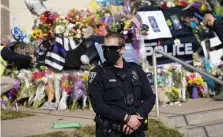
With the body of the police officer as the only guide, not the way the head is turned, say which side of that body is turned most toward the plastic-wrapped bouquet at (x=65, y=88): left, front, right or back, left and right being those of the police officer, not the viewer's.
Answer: back

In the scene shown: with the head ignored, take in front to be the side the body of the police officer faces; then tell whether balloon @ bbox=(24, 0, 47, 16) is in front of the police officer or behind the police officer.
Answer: behind

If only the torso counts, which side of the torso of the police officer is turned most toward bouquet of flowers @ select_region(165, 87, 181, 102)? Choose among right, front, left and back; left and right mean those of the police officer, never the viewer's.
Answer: back

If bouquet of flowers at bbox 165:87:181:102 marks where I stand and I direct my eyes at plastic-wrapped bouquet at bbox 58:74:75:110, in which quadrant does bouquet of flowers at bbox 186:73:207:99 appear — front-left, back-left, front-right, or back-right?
back-right

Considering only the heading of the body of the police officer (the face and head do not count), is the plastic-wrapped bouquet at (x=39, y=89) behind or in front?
behind

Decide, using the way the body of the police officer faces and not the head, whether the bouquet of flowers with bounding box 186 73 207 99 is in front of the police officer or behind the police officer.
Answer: behind

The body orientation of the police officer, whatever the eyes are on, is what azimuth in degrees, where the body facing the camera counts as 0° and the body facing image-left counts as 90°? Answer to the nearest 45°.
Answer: approximately 0°
